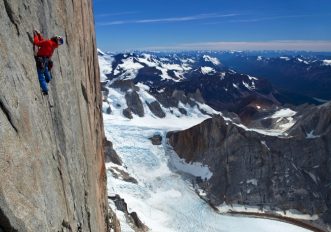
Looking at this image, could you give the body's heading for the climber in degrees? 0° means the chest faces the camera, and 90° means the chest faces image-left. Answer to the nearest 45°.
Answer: approximately 135°
